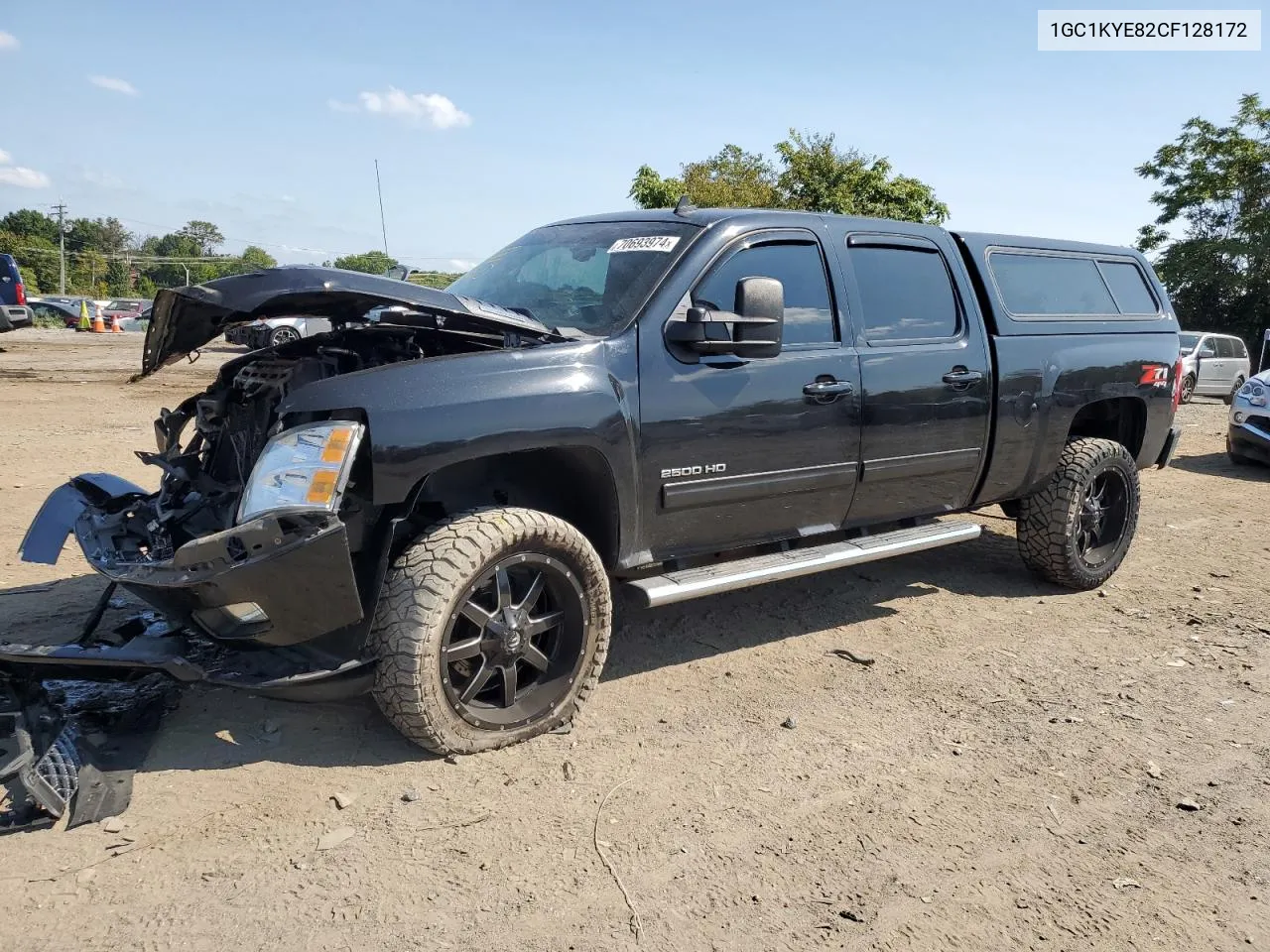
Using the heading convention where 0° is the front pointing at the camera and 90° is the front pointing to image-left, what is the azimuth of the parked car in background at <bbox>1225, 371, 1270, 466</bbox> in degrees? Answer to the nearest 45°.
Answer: approximately 45°

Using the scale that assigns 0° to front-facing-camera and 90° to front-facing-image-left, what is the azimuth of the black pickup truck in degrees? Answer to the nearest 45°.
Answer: approximately 45°

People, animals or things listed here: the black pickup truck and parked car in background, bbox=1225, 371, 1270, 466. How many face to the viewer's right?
0

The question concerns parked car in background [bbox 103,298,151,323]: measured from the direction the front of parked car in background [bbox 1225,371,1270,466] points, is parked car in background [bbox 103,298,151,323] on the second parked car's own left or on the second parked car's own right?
on the second parked car's own right

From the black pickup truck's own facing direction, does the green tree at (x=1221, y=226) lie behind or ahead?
behind

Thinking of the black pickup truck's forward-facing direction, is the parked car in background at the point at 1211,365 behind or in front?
behind

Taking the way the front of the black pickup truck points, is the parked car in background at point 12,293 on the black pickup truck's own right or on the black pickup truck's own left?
on the black pickup truck's own right

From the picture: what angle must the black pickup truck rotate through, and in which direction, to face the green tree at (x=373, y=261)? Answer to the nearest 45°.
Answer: approximately 90° to its right
